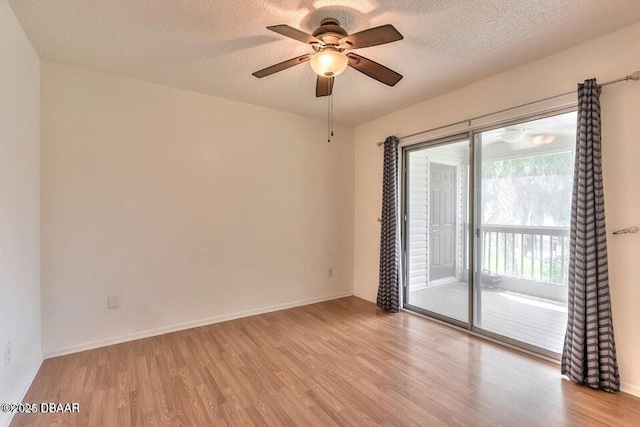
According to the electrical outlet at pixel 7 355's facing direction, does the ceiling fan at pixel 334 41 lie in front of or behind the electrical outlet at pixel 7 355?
in front

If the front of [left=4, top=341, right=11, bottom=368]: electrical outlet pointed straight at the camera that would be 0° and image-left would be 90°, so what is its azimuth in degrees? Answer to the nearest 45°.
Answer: approximately 270°

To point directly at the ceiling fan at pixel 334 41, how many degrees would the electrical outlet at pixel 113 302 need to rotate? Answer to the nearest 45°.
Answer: approximately 45° to its left

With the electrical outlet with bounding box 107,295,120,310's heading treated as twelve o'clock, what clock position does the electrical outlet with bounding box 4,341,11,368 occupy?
the electrical outlet with bounding box 4,341,11,368 is roughly at 1 o'clock from the electrical outlet with bounding box 107,295,120,310.

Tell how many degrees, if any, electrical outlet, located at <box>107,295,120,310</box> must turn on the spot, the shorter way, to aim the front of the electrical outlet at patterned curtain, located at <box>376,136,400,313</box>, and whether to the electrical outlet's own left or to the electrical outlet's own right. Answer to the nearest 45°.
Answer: approximately 90° to the electrical outlet's own left

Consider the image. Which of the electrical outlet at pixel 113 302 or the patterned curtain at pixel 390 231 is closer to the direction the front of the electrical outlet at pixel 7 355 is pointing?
the patterned curtain

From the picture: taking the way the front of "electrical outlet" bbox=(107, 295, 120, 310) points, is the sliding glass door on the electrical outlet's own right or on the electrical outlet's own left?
on the electrical outlet's own left

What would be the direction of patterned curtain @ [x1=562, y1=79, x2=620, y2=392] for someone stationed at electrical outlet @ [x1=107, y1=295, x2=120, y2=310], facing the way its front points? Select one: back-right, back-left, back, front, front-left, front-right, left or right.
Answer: front-left

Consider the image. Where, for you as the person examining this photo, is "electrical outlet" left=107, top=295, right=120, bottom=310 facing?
facing the viewer

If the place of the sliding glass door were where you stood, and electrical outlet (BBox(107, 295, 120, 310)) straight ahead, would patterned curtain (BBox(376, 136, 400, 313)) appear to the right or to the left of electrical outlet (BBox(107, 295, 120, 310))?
right

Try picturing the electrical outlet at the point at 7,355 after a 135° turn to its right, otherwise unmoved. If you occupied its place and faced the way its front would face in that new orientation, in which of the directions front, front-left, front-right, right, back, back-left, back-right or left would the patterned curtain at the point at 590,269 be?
left

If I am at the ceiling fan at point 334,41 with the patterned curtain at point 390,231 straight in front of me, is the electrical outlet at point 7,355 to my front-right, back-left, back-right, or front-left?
back-left

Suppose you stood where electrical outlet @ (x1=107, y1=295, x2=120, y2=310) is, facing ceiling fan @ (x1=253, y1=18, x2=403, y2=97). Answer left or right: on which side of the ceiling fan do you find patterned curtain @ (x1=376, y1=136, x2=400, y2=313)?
left

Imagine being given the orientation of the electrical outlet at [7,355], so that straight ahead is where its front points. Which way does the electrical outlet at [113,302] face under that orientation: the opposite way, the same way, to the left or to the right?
to the right

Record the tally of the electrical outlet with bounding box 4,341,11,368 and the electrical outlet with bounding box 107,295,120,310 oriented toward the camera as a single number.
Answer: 1
